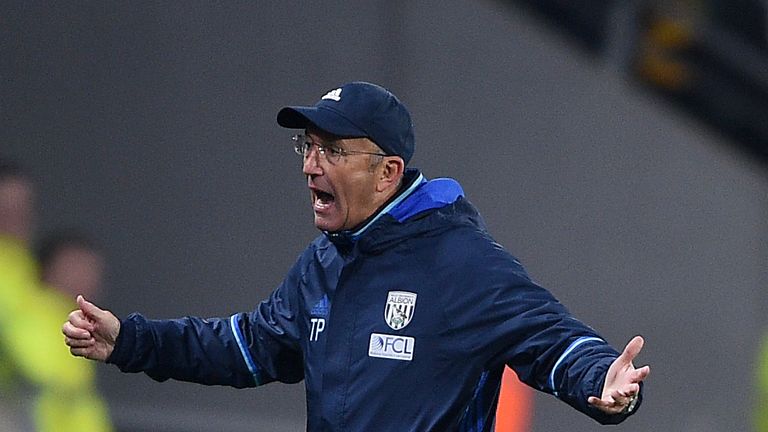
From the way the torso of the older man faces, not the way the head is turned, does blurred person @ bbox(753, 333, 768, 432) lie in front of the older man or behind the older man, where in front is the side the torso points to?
behind

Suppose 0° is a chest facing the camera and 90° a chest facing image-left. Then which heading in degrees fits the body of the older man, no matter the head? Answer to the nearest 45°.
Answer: approximately 45°

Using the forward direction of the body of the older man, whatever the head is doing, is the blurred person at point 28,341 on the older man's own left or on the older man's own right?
on the older man's own right
